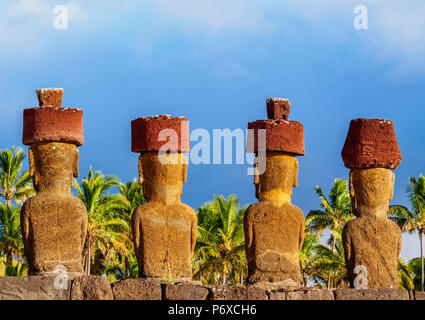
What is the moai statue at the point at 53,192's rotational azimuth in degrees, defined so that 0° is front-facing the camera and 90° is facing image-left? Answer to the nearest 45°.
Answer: approximately 180°

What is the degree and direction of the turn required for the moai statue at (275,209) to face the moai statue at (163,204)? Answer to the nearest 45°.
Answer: approximately 90° to its left

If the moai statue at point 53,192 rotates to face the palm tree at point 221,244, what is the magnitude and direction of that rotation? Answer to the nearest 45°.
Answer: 0° — it already faces it

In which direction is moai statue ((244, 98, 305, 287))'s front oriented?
away from the camera

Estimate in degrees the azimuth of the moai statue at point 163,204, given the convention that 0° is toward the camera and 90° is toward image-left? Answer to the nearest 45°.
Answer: approximately 180°

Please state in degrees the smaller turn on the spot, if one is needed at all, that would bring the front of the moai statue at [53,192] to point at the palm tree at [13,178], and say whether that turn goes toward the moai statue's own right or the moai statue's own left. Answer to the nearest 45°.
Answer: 0° — it already faces it

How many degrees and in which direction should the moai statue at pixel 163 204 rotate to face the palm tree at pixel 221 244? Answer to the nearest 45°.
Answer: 0° — it already faces it

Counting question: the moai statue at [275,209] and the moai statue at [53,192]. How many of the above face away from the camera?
2

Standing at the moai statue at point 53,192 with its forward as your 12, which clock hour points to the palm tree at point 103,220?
The palm tree is roughly at 12 o'clock from the moai statue.

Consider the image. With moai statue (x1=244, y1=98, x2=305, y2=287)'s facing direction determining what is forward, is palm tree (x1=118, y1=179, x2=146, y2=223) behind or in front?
in front

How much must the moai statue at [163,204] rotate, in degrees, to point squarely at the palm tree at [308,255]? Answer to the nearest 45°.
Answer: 0° — it already faces it

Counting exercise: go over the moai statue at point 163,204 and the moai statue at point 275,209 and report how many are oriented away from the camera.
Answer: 2
